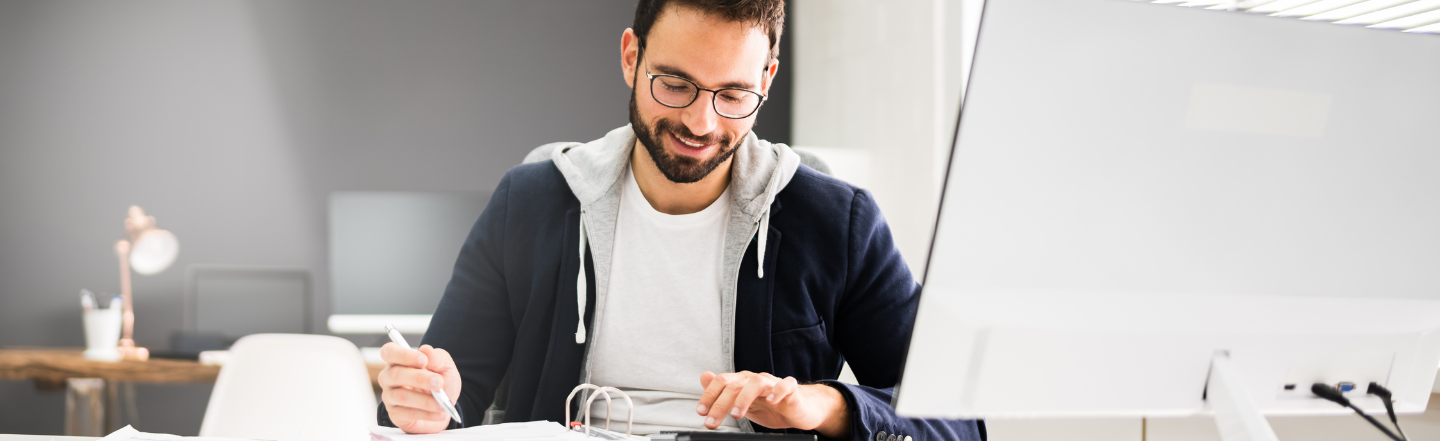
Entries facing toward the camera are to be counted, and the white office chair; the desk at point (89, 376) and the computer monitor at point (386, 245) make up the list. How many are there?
2

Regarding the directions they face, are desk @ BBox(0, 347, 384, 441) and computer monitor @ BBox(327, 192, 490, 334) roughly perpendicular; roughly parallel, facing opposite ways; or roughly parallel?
roughly parallel

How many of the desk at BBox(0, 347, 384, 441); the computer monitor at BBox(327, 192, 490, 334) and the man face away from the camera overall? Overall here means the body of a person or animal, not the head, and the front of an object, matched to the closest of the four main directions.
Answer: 0

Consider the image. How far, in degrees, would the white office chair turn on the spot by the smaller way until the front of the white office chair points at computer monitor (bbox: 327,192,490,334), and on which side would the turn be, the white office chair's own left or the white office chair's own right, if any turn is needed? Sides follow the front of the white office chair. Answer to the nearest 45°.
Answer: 0° — it already faces it

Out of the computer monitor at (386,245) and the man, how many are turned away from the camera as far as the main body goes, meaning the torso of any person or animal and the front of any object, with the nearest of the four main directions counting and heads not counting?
0

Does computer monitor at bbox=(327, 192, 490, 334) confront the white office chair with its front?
yes

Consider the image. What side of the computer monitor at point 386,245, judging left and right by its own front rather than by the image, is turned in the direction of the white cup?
right

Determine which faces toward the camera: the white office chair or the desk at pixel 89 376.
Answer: the desk

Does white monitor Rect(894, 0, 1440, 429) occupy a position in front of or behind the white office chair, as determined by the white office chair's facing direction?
behind

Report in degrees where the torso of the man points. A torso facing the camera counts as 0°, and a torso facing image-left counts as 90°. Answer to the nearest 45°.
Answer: approximately 0°

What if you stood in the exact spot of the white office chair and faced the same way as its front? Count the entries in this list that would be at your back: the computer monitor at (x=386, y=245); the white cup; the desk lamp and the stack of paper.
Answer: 1

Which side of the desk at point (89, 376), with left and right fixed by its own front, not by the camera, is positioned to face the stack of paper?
front

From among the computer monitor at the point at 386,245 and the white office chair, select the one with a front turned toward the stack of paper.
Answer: the computer monitor

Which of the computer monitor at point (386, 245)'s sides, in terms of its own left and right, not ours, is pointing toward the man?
front

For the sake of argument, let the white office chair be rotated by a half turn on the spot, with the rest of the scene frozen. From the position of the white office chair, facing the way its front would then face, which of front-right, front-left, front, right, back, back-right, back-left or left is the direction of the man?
front-left

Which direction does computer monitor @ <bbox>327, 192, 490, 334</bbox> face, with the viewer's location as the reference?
facing the viewer

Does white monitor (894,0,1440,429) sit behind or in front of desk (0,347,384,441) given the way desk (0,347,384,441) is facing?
in front

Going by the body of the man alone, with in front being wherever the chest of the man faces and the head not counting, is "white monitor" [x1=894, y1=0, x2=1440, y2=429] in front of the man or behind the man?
in front

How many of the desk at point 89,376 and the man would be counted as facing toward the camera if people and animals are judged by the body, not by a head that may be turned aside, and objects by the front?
2

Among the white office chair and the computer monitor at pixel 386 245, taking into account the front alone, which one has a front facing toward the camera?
the computer monitor
